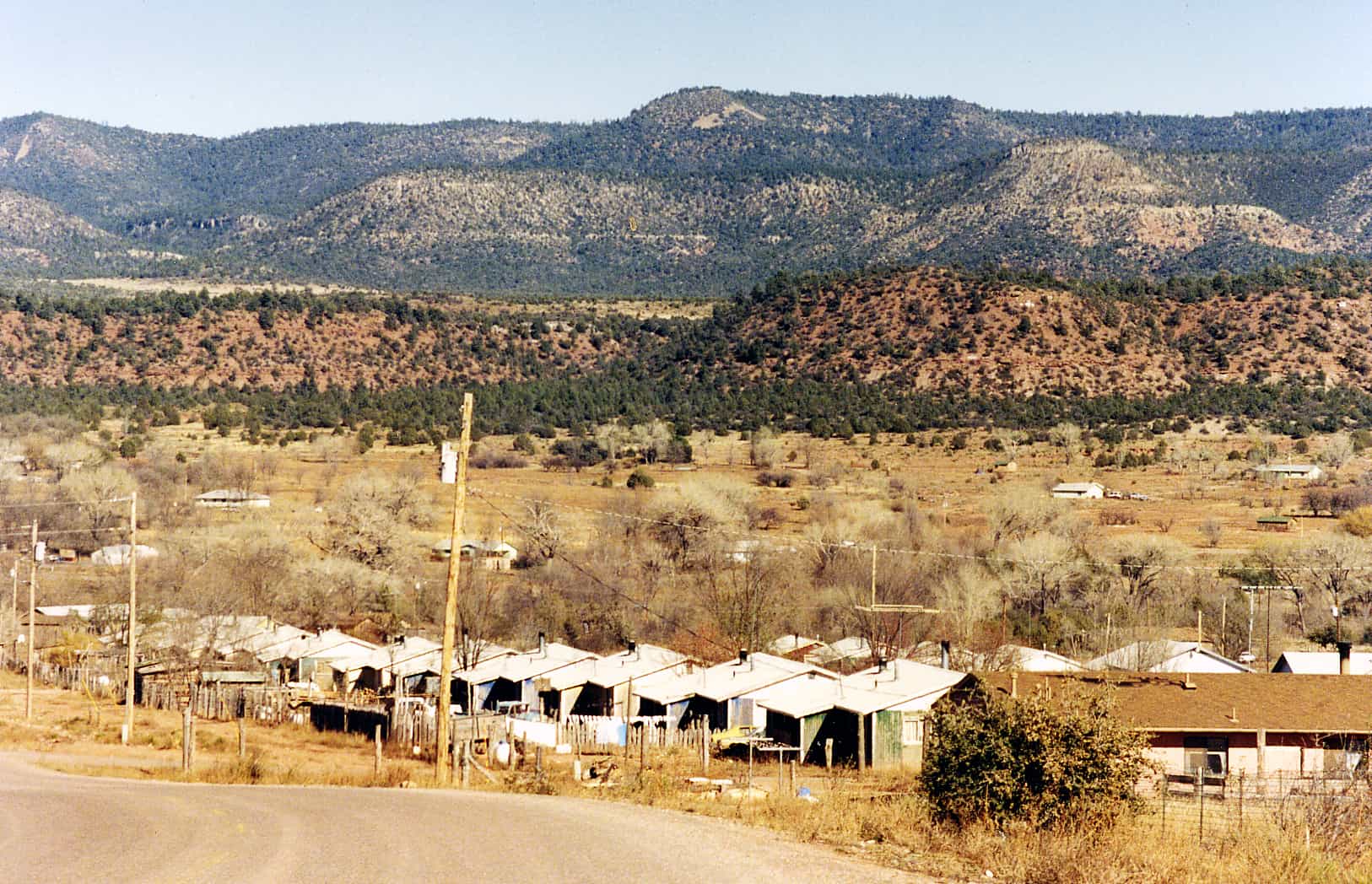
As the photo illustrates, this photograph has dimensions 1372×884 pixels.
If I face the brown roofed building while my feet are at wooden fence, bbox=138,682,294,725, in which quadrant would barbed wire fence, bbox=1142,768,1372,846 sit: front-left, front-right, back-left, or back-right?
front-right

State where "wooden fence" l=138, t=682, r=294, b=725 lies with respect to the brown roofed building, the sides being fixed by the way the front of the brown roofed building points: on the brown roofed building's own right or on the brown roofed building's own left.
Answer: on the brown roofed building's own right

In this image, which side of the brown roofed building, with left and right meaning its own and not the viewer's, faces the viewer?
front

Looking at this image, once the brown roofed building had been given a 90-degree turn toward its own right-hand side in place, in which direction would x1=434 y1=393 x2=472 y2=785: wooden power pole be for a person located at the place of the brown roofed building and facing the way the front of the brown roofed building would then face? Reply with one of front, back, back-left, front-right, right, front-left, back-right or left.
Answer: front-left

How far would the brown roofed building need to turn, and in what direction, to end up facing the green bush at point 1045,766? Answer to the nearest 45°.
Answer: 0° — it already faces it

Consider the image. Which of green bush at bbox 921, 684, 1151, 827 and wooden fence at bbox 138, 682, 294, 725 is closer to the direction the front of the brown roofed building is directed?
the green bush

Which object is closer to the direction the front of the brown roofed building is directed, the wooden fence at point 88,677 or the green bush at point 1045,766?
the green bush

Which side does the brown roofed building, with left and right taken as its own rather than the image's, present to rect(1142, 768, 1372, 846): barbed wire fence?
front

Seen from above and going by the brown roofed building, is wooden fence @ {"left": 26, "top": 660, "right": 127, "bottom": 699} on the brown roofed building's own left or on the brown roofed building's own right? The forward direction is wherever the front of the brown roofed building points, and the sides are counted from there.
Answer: on the brown roofed building's own right
